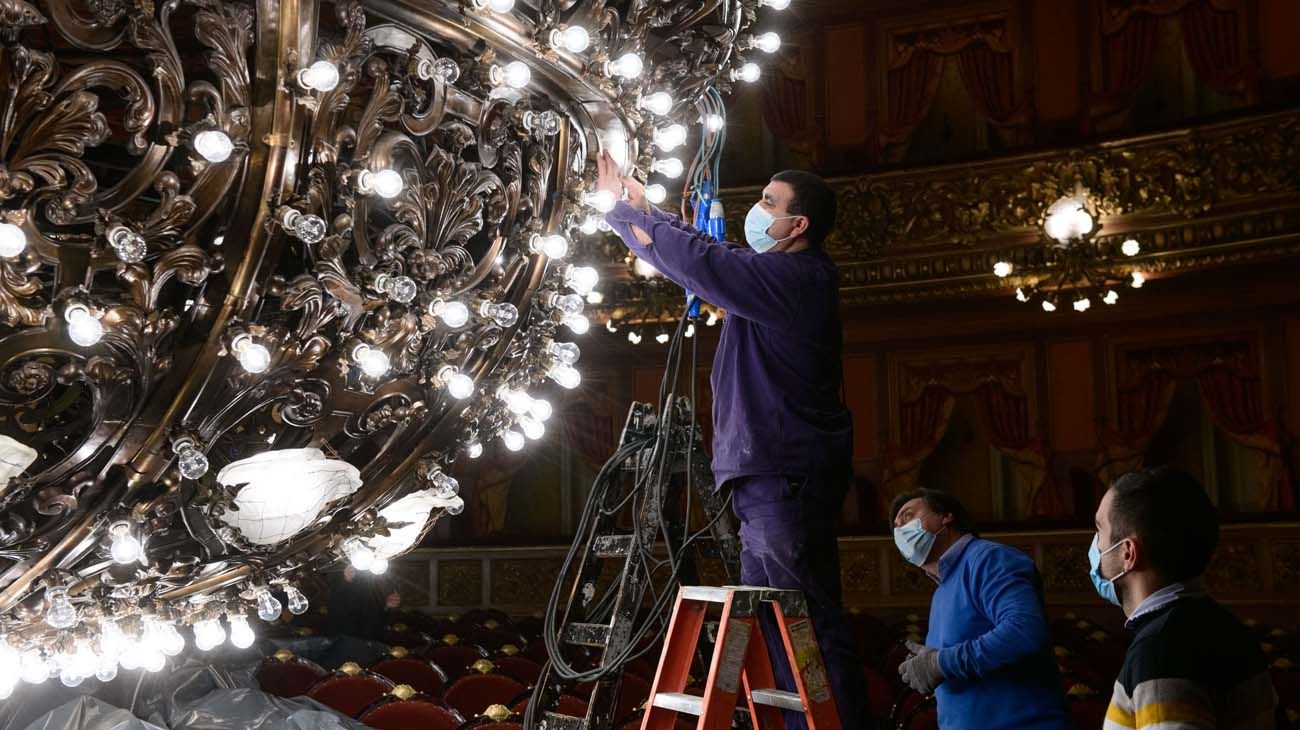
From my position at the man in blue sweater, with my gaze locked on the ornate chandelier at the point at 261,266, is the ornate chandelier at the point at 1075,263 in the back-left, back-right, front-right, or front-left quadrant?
back-right

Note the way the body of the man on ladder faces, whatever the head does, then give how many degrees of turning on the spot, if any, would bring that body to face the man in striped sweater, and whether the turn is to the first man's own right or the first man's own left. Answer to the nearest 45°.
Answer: approximately 135° to the first man's own left

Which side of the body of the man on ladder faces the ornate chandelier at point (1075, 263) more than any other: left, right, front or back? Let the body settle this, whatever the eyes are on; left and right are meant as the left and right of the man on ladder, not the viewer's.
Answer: right

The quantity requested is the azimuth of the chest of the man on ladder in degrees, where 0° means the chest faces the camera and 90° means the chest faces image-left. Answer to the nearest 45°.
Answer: approximately 90°

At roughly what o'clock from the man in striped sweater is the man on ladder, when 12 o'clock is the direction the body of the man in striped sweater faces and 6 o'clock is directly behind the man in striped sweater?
The man on ladder is roughly at 12 o'clock from the man in striped sweater.

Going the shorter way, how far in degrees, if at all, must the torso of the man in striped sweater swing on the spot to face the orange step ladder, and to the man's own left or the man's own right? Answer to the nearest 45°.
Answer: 0° — they already face it

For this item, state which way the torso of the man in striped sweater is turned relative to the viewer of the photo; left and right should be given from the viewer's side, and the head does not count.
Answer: facing away from the viewer and to the left of the viewer

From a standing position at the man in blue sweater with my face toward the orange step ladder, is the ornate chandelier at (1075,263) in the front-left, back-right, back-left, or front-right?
back-right

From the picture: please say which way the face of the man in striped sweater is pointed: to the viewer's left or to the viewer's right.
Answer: to the viewer's left

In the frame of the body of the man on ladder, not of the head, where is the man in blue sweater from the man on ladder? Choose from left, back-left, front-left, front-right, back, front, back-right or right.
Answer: back-right
